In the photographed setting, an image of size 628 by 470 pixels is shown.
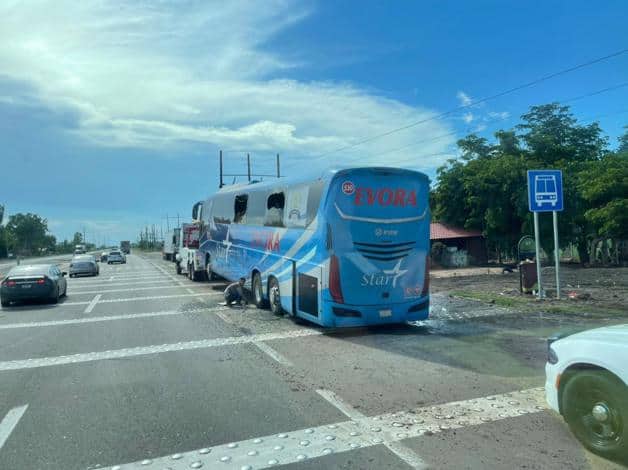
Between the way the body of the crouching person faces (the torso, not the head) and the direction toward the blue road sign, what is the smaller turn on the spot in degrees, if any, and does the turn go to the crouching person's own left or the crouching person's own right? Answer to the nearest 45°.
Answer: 0° — they already face it

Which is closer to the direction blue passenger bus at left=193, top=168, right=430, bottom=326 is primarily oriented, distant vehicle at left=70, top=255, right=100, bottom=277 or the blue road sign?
the distant vehicle

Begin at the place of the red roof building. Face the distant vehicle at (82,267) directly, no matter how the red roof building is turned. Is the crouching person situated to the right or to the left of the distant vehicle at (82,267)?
left

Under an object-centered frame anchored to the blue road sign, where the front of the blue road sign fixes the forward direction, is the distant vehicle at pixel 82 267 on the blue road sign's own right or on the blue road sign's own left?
on the blue road sign's own right

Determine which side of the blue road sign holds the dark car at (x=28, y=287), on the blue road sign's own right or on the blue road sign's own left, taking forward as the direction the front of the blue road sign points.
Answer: on the blue road sign's own right

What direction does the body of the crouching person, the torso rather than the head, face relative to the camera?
to the viewer's right

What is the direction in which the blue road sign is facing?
toward the camera

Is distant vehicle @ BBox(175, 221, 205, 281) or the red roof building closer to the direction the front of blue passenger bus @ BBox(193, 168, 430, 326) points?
the distant vehicle

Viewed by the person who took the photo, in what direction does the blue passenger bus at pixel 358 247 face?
facing away from the viewer and to the left of the viewer

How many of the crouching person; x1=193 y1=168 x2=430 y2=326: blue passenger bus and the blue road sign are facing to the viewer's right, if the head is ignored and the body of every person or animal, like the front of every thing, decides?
1

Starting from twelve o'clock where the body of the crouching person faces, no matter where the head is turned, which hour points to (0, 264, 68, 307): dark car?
The dark car is roughly at 7 o'clock from the crouching person.
